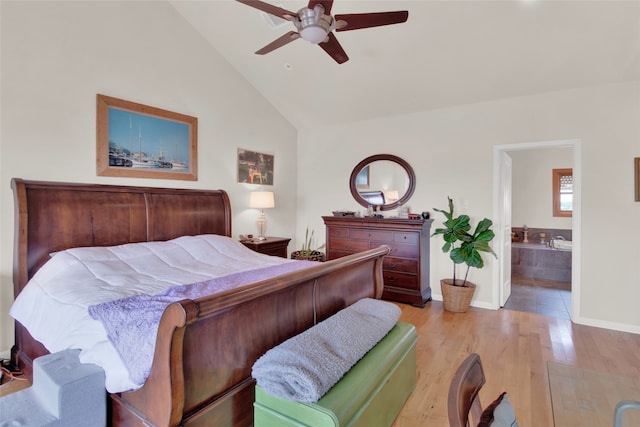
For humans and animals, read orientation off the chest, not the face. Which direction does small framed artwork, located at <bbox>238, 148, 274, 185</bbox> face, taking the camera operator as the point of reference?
facing the viewer and to the right of the viewer

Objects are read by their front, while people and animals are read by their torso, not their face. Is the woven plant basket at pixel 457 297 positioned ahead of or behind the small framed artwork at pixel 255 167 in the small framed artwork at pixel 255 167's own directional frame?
ahead

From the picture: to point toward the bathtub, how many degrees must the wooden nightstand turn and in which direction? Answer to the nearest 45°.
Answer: approximately 45° to its left

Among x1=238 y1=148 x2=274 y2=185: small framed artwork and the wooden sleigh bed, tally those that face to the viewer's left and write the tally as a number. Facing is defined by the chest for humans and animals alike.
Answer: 0

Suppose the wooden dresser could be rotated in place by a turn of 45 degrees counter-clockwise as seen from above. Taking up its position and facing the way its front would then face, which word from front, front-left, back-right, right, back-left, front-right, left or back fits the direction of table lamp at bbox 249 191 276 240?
right

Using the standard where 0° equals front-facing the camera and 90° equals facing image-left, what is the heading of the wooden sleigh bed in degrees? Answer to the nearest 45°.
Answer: approximately 315°

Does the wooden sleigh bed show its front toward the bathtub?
no

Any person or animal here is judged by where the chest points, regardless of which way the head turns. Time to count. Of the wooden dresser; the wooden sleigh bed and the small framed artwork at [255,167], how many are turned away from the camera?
0

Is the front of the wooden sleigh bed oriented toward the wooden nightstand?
no

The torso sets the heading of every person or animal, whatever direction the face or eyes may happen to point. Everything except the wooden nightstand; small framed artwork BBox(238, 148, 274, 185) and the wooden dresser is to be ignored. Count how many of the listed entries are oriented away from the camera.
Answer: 0

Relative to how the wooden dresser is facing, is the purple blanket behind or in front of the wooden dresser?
in front
